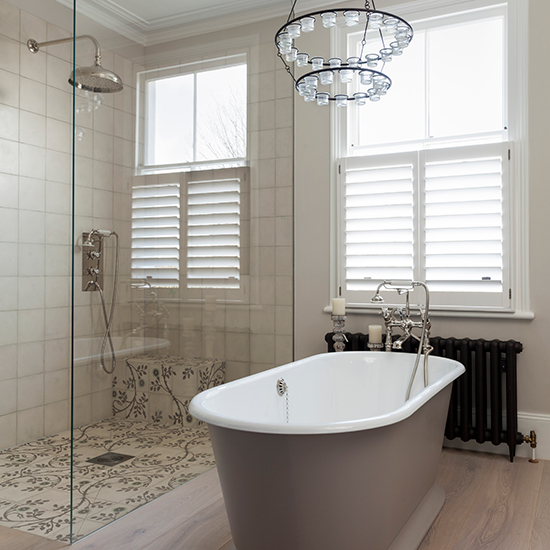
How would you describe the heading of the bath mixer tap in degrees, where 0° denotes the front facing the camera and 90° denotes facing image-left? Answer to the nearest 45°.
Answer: approximately 45°

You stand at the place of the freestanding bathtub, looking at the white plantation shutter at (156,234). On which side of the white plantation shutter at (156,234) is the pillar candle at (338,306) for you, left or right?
right

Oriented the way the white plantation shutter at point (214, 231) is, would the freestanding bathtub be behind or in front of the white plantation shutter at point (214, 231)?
in front

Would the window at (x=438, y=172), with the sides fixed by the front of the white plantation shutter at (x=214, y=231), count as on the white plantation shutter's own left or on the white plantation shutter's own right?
on the white plantation shutter's own left

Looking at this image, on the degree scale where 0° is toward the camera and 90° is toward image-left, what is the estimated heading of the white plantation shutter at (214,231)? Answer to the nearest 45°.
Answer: approximately 0°

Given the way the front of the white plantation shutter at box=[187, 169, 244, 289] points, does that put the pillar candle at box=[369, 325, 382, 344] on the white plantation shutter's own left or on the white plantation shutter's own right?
on the white plantation shutter's own left

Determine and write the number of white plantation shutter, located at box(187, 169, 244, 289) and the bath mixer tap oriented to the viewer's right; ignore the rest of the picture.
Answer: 0

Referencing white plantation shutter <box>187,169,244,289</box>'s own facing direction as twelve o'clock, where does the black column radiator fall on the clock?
The black column radiator is roughly at 9 o'clock from the white plantation shutter.
